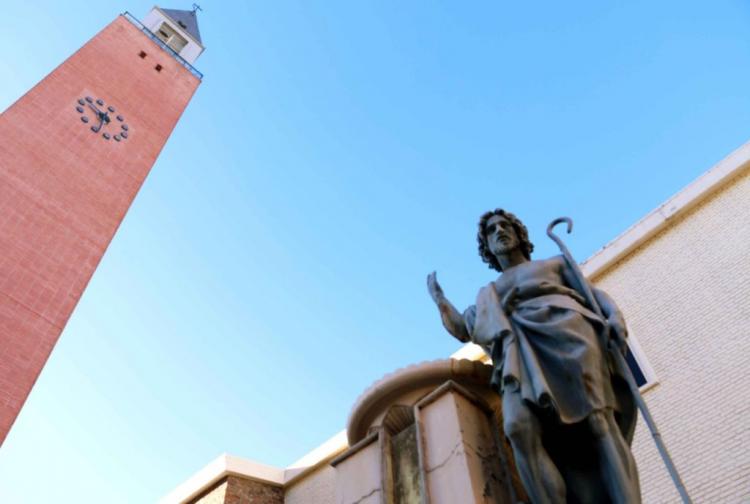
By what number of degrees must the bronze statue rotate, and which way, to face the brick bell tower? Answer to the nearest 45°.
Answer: approximately 90° to its right

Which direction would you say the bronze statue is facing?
toward the camera
